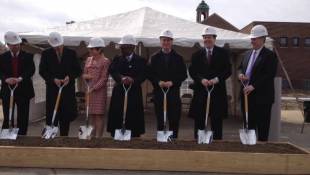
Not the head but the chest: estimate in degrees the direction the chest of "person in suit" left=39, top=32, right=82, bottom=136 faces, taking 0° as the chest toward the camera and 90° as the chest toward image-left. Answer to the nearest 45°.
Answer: approximately 0°

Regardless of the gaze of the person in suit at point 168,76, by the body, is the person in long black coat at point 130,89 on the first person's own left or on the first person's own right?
on the first person's own right

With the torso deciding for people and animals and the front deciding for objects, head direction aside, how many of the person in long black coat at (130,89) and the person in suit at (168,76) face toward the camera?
2

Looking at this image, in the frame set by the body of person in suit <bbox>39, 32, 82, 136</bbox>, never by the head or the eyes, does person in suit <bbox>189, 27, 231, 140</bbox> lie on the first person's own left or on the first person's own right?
on the first person's own left

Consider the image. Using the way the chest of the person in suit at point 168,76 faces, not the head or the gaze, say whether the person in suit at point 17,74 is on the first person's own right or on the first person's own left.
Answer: on the first person's own right

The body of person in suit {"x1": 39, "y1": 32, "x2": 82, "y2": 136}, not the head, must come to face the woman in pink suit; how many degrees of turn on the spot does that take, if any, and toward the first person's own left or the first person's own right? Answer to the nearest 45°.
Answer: approximately 90° to the first person's own left
